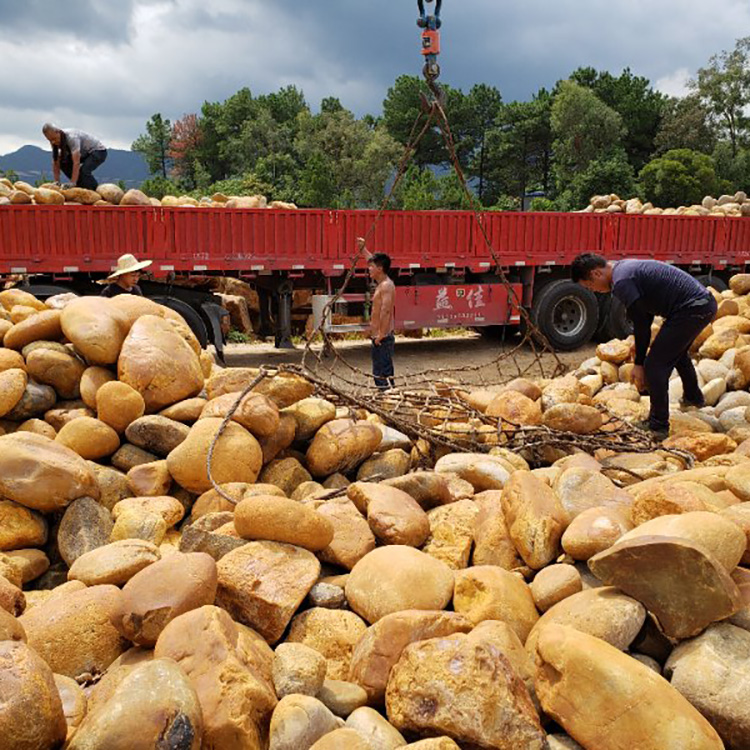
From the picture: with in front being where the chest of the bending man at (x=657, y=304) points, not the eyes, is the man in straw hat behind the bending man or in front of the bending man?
in front

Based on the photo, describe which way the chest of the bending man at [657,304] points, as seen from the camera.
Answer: to the viewer's left

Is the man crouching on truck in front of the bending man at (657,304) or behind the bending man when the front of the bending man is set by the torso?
in front
